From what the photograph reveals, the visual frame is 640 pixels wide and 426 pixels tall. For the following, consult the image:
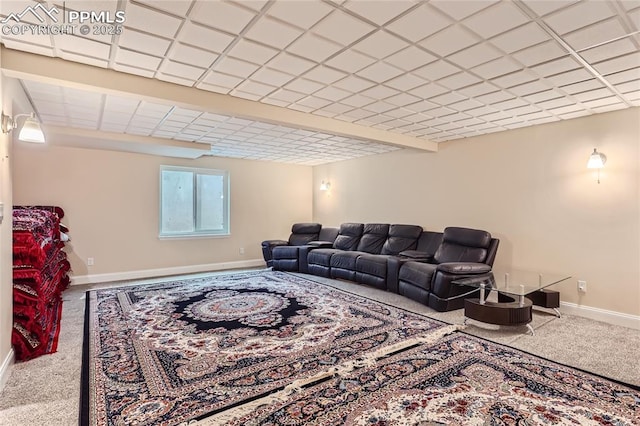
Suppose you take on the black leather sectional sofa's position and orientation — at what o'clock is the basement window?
The basement window is roughly at 2 o'clock from the black leather sectional sofa.

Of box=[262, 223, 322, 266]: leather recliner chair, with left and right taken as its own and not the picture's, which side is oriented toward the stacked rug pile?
front

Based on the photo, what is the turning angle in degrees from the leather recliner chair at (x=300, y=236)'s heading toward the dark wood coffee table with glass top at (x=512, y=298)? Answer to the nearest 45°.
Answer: approximately 90° to its left

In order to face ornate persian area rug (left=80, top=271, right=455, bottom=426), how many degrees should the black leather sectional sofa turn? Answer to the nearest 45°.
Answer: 0° — it already faces it

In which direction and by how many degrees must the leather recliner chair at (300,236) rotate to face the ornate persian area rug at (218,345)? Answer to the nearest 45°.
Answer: approximately 45° to its left

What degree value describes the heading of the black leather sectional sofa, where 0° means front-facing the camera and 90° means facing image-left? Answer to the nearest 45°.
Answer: approximately 45°

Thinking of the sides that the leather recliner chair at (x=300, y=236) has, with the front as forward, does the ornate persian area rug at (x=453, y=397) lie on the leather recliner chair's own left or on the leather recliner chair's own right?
on the leather recliner chair's own left

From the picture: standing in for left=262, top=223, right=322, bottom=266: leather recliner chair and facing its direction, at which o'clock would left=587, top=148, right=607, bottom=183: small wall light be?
The small wall light is roughly at 9 o'clock from the leather recliner chair.

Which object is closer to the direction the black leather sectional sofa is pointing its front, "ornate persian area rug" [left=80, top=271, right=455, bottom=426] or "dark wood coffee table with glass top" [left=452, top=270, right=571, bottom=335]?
the ornate persian area rug

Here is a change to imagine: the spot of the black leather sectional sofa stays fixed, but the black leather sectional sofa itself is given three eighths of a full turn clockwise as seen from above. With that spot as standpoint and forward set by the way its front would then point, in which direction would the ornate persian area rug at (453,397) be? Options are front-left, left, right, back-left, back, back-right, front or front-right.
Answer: back
